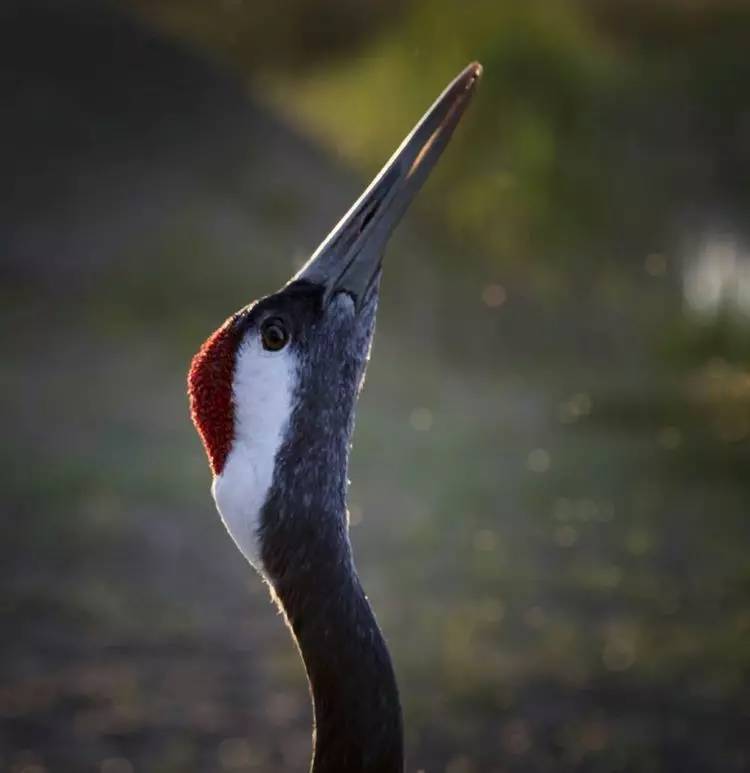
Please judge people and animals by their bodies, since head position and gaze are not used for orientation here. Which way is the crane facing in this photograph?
to the viewer's right
